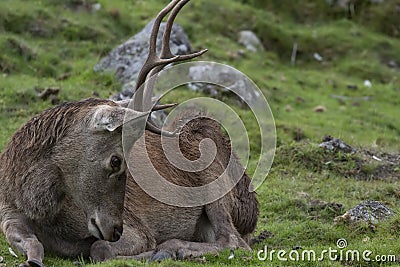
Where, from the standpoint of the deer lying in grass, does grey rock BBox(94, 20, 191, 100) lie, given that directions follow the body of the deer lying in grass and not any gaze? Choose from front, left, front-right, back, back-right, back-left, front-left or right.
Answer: back-right

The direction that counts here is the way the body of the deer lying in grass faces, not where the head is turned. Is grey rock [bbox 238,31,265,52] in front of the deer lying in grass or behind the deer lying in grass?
behind

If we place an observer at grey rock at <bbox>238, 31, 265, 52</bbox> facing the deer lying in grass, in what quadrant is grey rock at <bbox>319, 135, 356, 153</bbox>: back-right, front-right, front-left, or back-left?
front-left

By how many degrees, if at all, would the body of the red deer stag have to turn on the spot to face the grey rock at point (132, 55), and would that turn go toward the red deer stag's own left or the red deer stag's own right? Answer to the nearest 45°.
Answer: approximately 135° to the red deer stag's own right

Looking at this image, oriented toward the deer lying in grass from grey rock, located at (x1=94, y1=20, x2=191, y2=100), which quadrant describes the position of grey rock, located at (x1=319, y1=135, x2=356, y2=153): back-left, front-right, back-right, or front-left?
front-left

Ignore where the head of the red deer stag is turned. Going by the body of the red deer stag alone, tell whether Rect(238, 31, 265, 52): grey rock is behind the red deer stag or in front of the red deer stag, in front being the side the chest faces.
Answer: behind

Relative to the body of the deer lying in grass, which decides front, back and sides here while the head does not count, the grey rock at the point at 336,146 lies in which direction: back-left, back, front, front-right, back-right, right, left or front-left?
back

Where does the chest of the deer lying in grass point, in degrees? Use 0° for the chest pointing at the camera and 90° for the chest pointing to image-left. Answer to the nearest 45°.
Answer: approximately 45°
